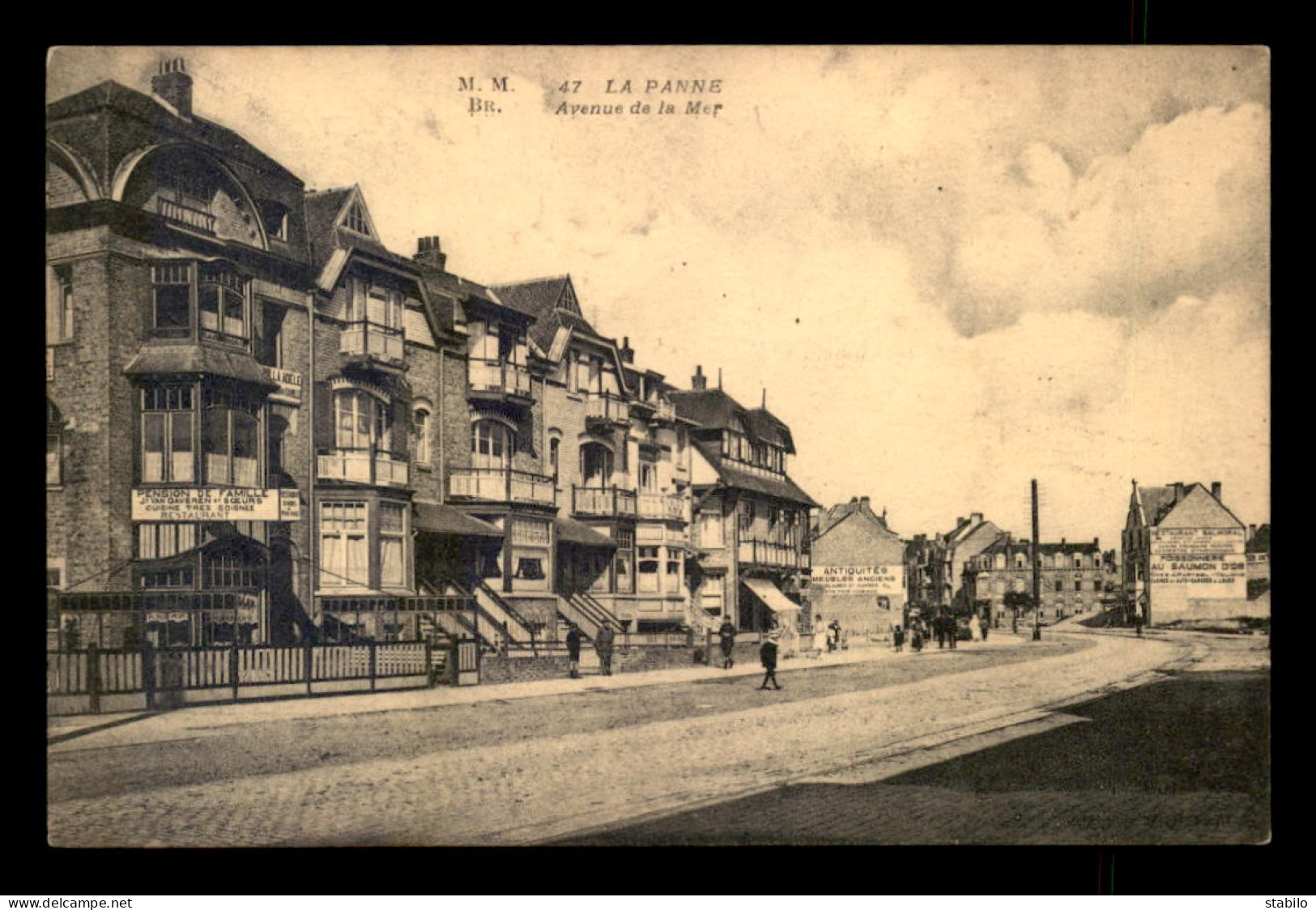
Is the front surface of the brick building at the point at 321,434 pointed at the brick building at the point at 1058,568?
no

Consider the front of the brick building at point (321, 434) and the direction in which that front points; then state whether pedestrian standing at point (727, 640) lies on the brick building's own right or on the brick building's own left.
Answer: on the brick building's own left

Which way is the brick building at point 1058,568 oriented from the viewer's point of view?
toward the camera
